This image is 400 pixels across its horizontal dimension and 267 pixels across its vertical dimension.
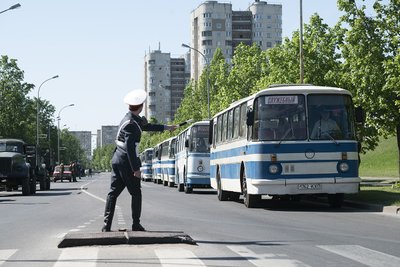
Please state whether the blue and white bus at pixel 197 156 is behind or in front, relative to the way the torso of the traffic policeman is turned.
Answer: in front

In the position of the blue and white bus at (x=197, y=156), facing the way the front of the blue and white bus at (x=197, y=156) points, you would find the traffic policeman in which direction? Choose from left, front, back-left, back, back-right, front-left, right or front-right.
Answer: front

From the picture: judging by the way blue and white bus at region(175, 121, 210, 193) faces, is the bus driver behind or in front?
in front

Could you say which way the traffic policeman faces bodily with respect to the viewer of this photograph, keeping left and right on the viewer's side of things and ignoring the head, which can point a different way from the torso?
facing away from the viewer and to the right of the viewer

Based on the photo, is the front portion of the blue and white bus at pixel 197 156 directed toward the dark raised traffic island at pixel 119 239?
yes

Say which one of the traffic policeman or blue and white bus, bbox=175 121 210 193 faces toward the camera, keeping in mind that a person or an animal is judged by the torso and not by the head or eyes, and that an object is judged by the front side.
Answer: the blue and white bus

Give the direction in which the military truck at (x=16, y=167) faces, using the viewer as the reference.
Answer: facing the viewer and to the left of the viewer

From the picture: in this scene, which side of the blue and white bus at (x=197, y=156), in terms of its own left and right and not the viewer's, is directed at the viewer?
front

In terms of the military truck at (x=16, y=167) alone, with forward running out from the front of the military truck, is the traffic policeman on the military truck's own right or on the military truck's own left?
on the military truck's own left

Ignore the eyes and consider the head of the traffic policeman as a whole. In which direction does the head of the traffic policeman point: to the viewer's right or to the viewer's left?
to the viewer's right

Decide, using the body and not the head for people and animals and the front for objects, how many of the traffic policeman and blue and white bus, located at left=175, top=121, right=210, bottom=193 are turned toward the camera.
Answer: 1

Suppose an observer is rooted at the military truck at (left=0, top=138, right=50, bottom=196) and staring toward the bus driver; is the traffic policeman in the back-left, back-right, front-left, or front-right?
front-right

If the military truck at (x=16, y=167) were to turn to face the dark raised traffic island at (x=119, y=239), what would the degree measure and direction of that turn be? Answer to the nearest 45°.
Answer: approximately 45° to its left

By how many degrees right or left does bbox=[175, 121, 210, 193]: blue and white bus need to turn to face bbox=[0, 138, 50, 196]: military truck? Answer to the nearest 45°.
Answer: approximately 90° to its right
